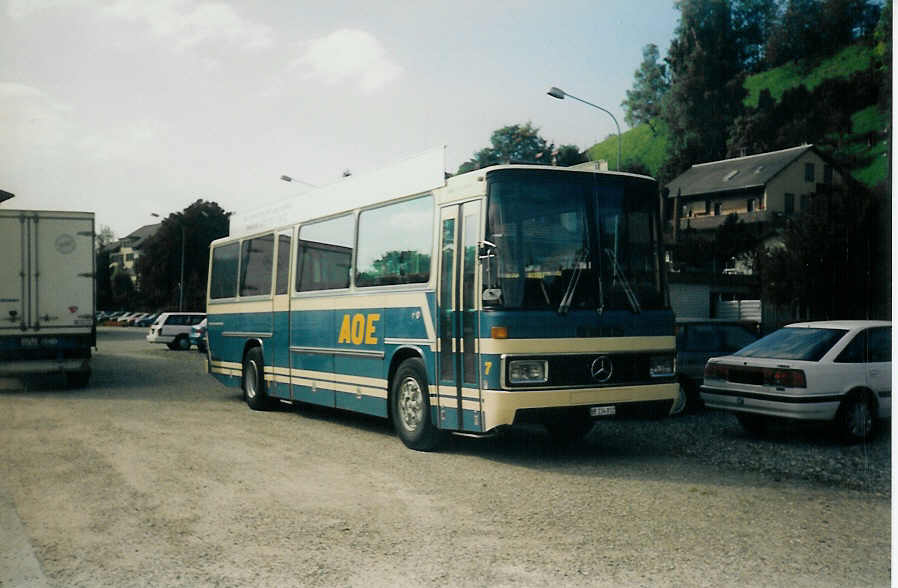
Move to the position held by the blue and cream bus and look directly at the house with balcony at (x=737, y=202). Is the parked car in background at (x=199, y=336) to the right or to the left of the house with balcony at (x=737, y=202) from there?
left

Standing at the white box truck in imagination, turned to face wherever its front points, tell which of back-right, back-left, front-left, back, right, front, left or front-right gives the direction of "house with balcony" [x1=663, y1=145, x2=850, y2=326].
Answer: right

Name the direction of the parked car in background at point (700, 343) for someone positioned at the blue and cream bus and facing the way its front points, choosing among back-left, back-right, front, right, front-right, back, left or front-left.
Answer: left

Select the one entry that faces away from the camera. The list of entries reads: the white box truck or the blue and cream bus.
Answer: the white box truck

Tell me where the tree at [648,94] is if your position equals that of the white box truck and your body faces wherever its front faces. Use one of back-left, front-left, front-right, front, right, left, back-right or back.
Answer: right

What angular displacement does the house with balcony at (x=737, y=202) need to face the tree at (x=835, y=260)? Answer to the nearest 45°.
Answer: approximately 45° to its left

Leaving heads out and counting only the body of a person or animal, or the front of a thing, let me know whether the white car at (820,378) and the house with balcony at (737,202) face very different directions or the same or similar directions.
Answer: very different directions

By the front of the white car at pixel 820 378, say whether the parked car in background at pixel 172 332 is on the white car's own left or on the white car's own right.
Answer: on the white car's own left

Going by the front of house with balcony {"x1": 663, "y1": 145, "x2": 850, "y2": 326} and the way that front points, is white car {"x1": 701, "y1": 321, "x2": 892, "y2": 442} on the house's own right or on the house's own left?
on the house's own left

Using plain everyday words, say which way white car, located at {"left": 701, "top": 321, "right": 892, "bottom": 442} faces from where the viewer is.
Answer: facing away from the viewer and to the right of the viewer

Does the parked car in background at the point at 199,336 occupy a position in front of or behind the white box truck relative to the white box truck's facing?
in front

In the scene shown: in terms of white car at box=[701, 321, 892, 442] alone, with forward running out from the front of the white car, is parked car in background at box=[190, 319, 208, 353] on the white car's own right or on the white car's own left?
on the white car's own left

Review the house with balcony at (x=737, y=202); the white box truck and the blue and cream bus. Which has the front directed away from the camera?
the white box truck

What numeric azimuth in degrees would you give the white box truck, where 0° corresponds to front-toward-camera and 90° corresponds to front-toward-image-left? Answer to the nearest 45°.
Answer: approximately 180°
